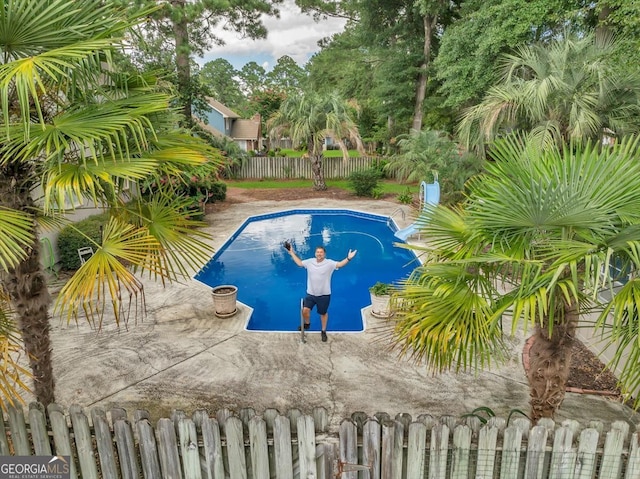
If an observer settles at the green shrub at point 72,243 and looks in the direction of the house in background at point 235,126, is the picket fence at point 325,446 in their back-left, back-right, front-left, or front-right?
back-right

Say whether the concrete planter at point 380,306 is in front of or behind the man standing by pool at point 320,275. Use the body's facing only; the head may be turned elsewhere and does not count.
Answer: behind

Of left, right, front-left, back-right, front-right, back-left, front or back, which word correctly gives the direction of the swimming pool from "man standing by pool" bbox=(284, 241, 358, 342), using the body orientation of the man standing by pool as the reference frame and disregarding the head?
back

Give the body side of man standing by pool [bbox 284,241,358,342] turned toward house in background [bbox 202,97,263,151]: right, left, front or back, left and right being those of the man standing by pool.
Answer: back

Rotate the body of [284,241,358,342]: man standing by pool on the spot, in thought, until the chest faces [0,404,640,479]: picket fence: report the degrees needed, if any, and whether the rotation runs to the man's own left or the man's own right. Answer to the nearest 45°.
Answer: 0° — they already face it

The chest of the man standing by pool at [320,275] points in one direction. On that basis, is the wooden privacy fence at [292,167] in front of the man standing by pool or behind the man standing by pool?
behind

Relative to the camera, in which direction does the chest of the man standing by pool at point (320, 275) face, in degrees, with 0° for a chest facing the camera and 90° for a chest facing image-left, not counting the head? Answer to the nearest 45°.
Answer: approximately 0°

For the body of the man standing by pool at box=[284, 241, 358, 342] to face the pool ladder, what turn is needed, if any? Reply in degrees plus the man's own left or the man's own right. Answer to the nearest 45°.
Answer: approximately 180°

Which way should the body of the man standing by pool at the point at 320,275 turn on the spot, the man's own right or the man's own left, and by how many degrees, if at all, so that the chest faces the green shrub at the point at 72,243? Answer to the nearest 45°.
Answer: approximately 135° to the man's own right
